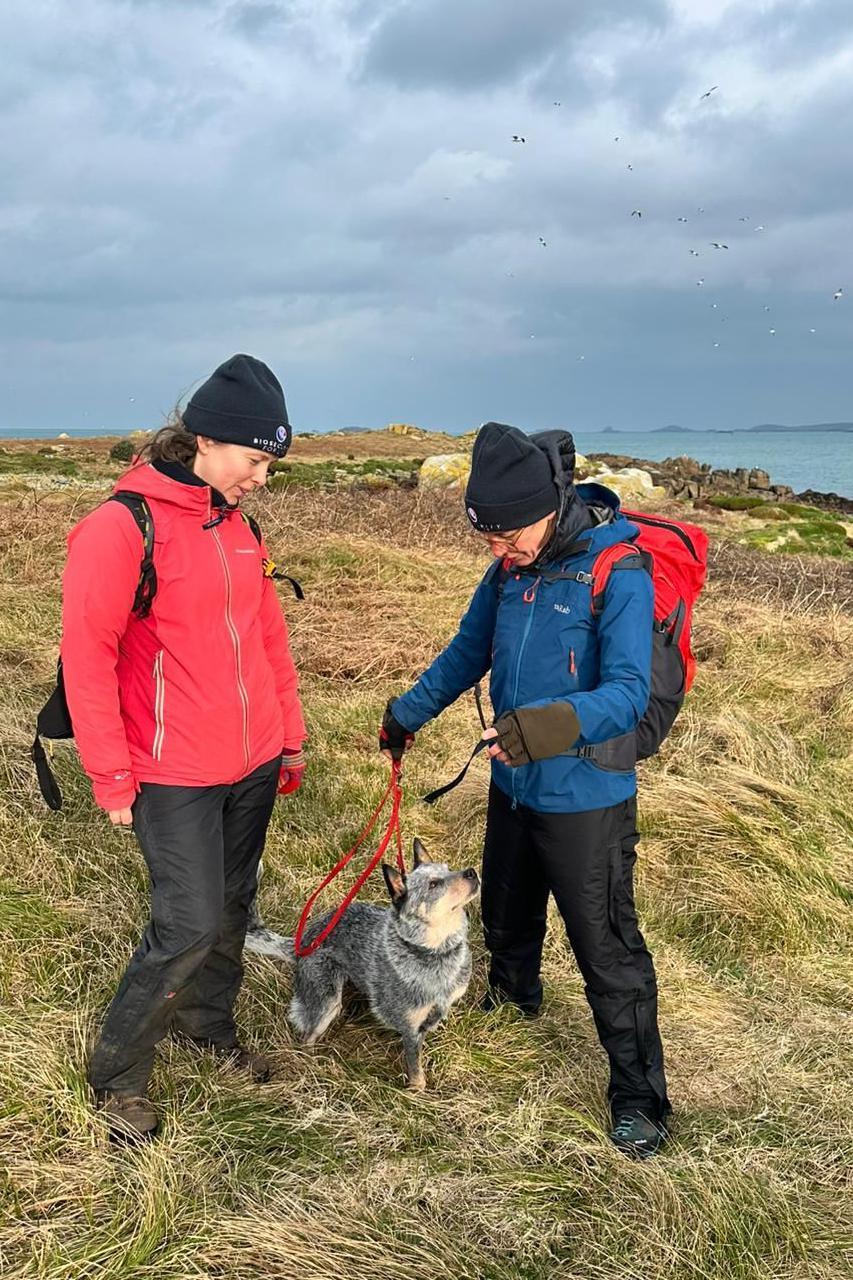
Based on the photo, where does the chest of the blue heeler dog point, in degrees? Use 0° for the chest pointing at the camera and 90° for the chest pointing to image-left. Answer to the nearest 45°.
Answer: approximately 315°

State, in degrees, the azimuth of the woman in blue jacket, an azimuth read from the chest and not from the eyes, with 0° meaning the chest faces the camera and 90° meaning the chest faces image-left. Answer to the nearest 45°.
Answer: approximately 45°

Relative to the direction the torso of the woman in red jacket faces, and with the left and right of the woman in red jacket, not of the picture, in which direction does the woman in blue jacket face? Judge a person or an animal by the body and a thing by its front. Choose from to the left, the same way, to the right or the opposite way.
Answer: to the right

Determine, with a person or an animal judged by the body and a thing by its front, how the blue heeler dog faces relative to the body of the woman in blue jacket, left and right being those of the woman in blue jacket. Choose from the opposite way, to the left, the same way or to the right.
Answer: to the left

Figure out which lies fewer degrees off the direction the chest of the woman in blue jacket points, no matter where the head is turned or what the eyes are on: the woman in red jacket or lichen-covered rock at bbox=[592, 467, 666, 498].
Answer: the woman in red jacket

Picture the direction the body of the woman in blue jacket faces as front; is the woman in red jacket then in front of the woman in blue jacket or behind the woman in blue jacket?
in front

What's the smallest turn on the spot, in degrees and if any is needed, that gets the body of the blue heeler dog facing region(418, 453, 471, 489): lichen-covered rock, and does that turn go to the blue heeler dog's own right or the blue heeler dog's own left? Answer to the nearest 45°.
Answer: approximately 135° to the blue heeler dog's own left

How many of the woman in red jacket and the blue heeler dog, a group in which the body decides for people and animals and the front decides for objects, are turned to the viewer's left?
0

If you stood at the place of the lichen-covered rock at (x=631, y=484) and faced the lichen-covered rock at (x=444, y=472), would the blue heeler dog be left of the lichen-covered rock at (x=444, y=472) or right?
left

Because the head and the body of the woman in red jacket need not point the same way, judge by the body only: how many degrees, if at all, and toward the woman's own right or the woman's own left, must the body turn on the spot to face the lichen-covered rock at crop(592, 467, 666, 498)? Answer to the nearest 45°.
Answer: approximately 90° to the woman's own left

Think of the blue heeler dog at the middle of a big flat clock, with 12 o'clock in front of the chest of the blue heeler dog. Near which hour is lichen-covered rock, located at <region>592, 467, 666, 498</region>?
The lichen-covered rock is roughly at 8 o'clock from the blue heeler dog.

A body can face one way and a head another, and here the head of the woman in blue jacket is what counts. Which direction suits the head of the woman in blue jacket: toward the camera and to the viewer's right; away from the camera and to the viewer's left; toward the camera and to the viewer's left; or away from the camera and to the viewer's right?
toward the camera and to the viewer's left
